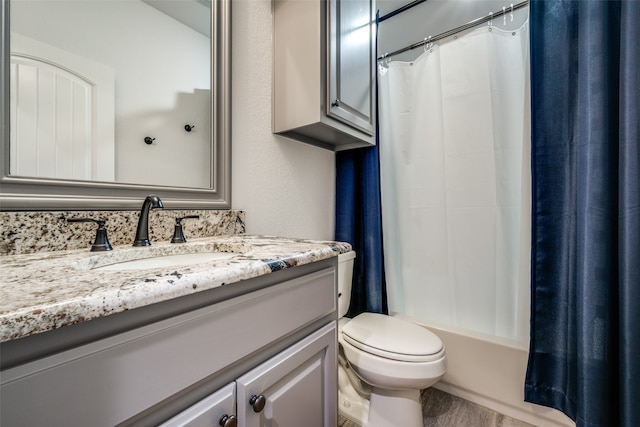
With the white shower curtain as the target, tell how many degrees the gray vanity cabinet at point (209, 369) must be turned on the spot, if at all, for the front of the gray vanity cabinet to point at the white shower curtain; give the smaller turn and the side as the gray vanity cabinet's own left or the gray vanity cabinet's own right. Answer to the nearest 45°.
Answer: approximately 45° to the gray vanity cabinet's own left

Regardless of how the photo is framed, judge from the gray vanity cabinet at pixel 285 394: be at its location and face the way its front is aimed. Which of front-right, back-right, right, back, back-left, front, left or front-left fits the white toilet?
left

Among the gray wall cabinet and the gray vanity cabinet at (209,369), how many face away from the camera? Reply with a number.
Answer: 0

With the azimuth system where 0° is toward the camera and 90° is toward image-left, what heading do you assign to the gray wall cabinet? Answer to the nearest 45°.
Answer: approximately 315°

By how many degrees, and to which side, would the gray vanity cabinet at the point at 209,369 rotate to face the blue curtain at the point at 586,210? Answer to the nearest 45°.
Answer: approximately 45° to its left

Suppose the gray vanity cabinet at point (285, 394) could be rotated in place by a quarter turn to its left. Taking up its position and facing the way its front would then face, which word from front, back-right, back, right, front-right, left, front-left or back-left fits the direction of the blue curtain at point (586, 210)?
front-right

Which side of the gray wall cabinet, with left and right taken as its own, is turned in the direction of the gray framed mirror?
right

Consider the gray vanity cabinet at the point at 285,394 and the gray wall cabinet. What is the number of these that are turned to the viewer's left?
0

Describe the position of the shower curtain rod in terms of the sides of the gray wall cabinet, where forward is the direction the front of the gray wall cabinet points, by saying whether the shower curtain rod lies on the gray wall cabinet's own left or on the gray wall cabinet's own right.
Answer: on the gray wall cabinet's own left

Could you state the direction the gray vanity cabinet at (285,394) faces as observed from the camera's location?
facing the viewer and to the right of the viewer

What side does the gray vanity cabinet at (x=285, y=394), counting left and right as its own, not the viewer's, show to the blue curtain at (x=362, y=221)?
left

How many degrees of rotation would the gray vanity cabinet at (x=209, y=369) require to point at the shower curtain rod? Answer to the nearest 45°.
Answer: approximately 45° to its left
